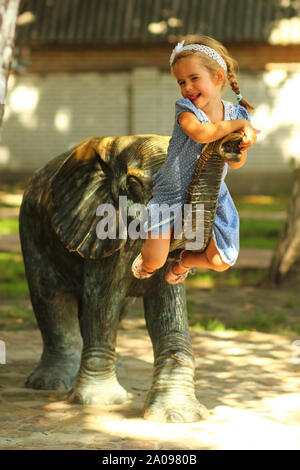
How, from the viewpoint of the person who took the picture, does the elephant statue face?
facing the viewer and to the right of the viewer
